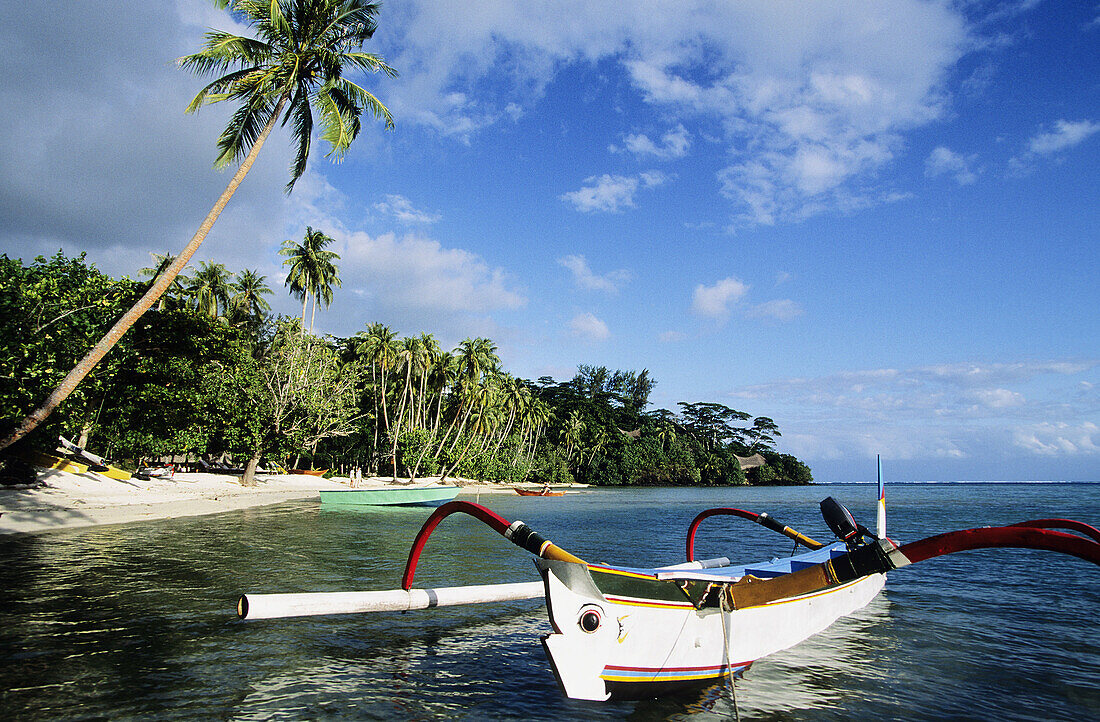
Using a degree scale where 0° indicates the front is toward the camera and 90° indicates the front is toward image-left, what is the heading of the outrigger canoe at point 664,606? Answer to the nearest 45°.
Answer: approximately 45°

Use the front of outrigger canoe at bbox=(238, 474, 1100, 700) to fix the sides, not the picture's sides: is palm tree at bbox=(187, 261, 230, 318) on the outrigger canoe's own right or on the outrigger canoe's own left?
on the outrigger canoe's own right

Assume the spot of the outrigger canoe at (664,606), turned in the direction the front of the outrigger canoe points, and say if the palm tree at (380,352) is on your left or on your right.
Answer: on your right
